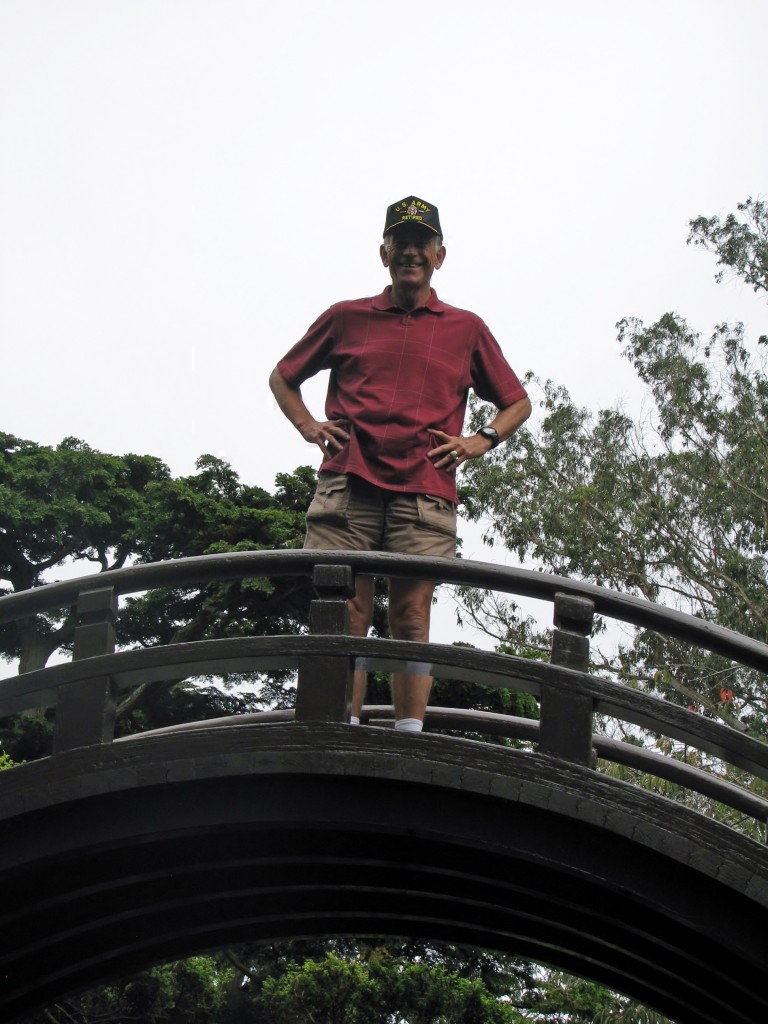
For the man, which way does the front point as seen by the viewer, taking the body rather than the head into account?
toward the camera

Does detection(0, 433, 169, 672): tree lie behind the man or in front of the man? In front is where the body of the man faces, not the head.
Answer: behind

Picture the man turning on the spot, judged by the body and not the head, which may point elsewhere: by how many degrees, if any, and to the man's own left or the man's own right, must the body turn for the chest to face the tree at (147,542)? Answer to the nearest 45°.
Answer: approximately 180°

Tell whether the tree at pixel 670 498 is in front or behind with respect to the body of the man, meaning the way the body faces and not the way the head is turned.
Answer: behind
